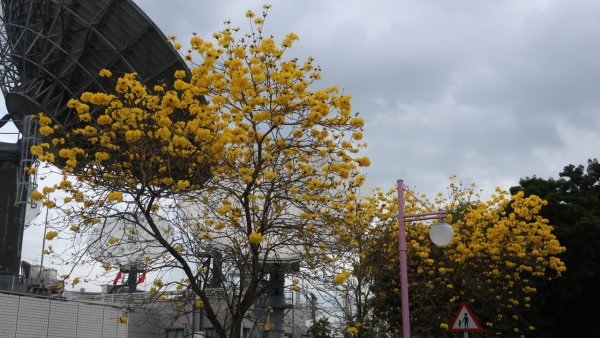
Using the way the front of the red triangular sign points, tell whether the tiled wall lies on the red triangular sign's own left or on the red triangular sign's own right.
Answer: on the red triangular sign's own right

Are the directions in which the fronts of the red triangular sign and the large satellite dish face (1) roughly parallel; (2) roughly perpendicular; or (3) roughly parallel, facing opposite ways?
roughly parallel, facing opposite ways

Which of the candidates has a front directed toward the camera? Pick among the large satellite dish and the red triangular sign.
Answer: the red triangular sign

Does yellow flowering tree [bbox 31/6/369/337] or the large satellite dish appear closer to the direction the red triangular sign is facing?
the yellow flowering tree

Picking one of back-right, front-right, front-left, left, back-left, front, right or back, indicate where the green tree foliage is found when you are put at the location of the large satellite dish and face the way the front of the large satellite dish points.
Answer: front-right

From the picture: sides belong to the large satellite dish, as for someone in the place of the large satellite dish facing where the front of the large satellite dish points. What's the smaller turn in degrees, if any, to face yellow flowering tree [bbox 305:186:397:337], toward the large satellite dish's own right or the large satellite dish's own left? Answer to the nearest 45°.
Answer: approximately 90° to the large satellite dish's own right

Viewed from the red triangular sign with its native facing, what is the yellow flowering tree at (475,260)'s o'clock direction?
The yellow flowering tree is roughly at 6 o'clock from the red triangular sign.

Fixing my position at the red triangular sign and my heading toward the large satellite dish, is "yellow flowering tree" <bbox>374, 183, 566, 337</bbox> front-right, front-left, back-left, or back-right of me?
front-right

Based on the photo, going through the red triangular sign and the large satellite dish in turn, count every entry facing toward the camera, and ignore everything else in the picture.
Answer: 1

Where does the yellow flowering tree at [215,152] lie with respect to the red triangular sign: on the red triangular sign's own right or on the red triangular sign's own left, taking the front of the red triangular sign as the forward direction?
on the red triangular sign's own right

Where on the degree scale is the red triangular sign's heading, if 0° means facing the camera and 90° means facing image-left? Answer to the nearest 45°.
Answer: approximately 0°
